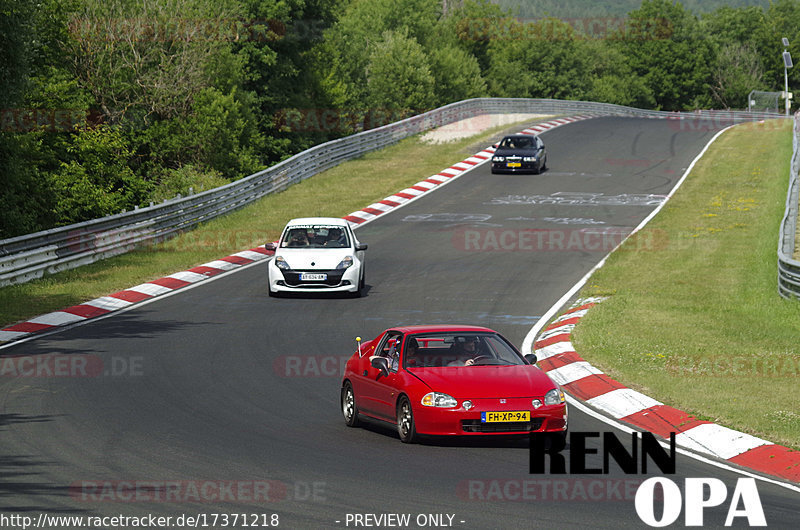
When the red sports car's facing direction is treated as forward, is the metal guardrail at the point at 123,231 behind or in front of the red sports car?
behind

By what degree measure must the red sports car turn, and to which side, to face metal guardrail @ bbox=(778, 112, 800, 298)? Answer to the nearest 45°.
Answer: approximately 90° to its left

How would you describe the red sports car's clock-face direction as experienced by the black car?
The red sports car is roughly at 12 o'clock from the black car.

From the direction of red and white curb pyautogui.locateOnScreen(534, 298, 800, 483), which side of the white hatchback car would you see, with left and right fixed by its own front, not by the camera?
front

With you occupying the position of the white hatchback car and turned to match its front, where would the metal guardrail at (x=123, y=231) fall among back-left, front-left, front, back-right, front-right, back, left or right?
back-right

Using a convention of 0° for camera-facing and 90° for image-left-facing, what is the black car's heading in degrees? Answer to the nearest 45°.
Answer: approximately 0°

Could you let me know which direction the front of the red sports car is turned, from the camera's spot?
facing the viewer and to the right of the viewer

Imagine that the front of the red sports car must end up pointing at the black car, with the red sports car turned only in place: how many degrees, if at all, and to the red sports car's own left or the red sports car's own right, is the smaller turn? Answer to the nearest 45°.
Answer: approximately 135° to the red sports car's own left

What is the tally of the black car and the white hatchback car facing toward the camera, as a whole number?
2

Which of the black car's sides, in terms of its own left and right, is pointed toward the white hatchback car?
front

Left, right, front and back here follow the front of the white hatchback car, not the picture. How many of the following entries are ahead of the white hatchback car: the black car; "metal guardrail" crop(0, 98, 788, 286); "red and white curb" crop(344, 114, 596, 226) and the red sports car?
1
